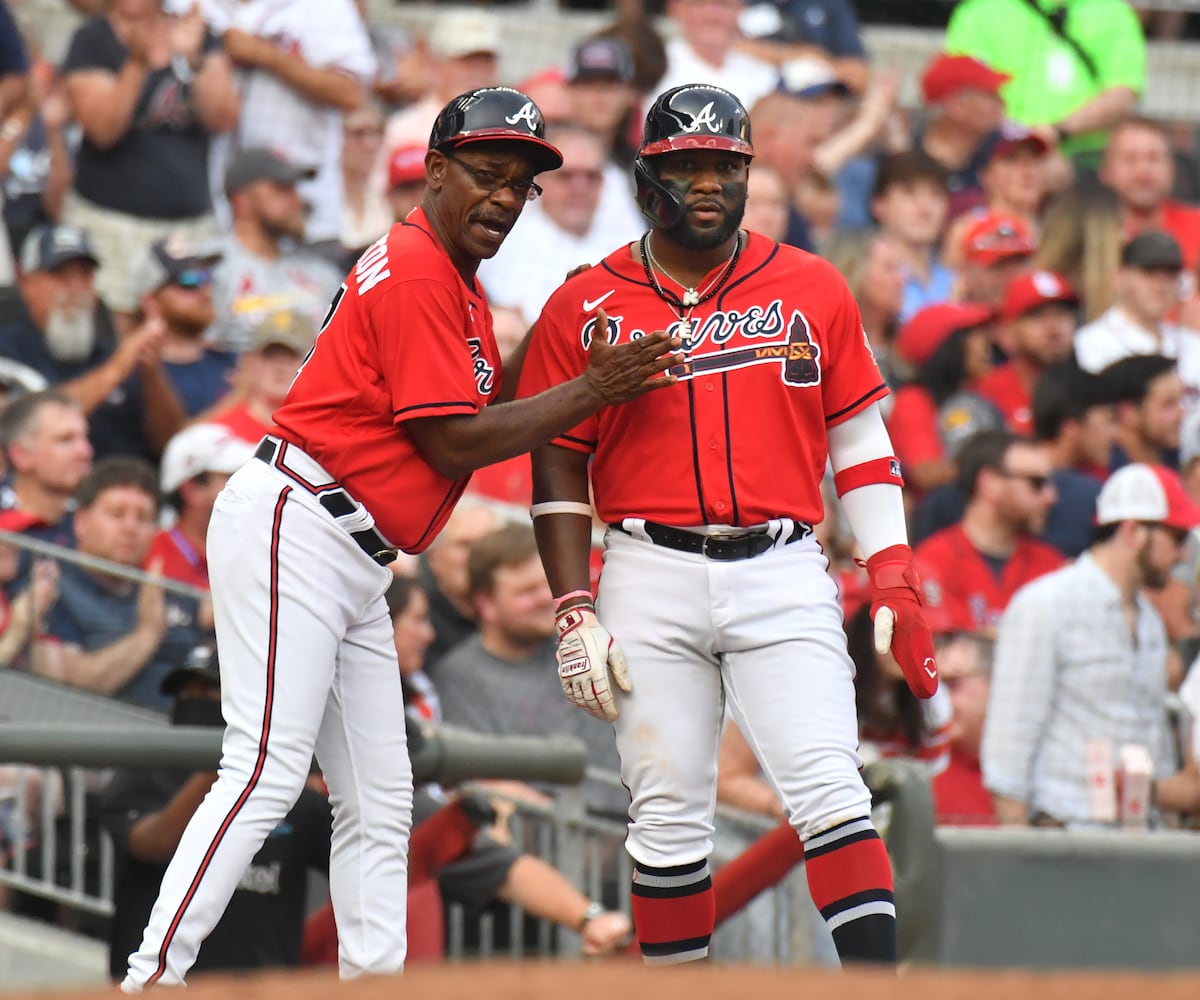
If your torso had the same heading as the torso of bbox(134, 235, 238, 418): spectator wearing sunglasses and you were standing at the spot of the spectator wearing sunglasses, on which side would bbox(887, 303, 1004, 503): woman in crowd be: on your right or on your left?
on your left

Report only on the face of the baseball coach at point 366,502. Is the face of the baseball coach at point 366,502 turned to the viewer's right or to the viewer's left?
to the viewer's right

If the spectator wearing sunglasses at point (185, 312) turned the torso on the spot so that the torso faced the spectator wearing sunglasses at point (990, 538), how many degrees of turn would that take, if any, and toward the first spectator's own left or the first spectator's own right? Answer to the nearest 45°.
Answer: approximately 45° to the first spectator's own left

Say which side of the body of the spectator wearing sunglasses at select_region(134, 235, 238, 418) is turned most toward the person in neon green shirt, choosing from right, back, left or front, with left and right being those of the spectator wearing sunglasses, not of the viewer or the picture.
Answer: left

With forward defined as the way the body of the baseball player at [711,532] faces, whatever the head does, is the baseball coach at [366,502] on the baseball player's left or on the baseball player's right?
on the baseball player's right

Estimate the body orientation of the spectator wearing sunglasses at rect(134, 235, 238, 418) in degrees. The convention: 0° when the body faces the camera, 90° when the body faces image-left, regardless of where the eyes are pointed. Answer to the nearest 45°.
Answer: approximately 315°

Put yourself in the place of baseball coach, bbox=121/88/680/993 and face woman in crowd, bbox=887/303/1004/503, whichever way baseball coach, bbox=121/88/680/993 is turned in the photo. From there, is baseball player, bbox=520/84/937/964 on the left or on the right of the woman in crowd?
right

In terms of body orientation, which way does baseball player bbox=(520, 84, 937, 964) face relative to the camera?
toward the camera

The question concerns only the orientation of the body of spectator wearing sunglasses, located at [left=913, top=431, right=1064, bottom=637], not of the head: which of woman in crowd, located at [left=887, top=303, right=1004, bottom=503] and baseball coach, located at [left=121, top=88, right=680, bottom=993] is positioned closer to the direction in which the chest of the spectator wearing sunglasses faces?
the baseball coach

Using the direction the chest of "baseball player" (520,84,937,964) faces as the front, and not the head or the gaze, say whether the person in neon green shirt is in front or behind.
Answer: behind
